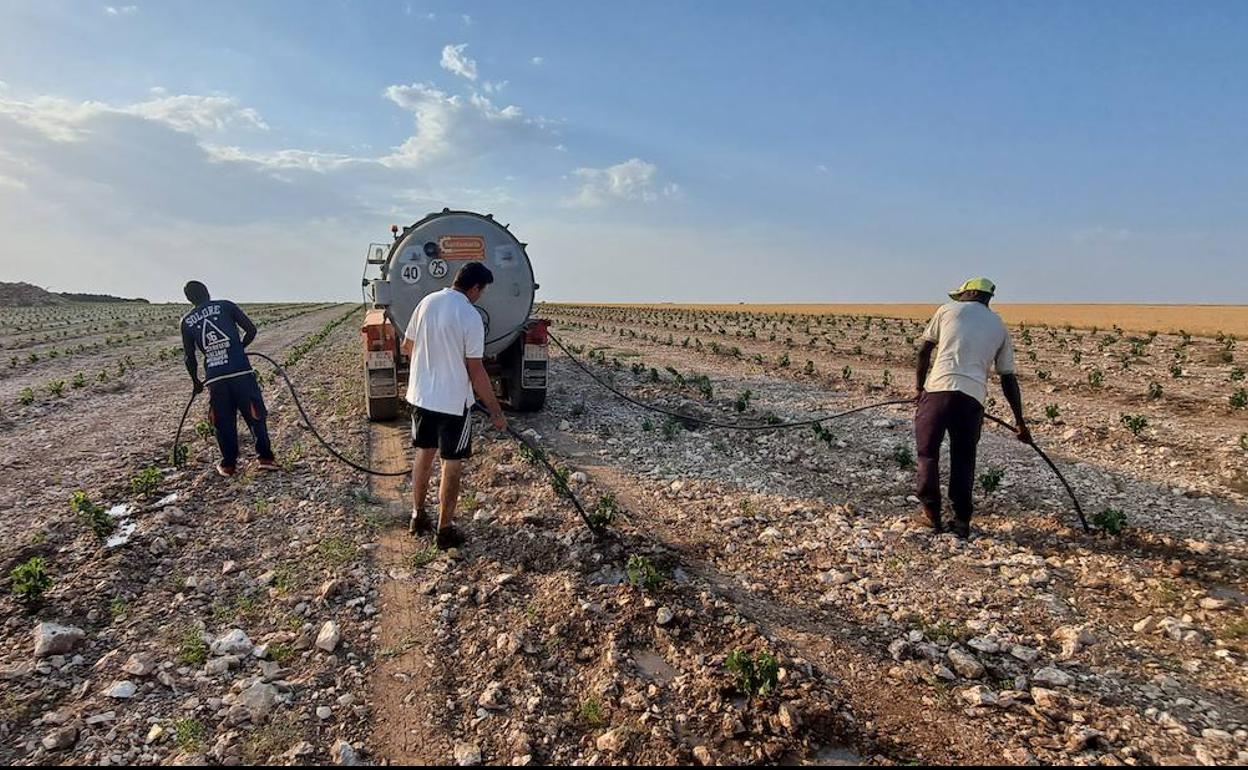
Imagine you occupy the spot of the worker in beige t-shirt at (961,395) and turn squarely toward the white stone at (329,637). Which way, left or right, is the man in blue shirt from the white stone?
right

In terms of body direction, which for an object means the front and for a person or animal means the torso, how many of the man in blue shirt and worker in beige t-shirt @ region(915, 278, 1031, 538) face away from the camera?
2

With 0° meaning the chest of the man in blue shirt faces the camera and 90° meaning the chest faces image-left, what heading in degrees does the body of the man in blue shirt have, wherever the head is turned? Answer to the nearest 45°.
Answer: approximately 180°

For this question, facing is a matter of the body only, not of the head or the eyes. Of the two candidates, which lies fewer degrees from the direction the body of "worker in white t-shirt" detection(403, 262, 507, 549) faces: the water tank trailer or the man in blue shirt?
the water tank trailer

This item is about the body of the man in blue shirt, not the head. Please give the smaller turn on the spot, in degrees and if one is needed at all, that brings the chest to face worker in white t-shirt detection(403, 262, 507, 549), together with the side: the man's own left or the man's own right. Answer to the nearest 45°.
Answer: approximately 135° to the man's own right

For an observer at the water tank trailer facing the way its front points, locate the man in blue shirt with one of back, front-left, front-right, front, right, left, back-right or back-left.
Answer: back-left

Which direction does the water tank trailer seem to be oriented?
away from the camera

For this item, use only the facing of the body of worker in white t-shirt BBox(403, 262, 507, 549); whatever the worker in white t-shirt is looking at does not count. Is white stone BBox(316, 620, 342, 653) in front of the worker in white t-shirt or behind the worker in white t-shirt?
behind

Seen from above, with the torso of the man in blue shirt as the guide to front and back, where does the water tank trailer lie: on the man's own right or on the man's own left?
on the man's own right

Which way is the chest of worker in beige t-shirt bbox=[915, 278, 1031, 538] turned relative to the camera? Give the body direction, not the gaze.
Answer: away from the camera

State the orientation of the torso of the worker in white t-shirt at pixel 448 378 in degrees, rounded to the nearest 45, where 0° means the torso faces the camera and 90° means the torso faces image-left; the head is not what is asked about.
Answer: approximately 225°

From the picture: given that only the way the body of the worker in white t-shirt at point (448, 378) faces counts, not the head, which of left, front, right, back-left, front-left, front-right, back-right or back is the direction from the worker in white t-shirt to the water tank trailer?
front-left

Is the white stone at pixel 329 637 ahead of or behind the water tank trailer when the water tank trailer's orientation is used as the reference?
behind

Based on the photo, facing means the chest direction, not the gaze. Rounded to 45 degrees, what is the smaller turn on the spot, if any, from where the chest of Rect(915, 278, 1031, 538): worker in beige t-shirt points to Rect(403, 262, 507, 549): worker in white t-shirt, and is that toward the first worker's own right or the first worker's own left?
approximately 135° to the first worker's own left

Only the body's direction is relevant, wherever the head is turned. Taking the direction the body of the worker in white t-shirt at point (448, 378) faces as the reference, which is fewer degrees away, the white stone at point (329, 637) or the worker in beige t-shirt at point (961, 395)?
the worker in beige t-shirt
